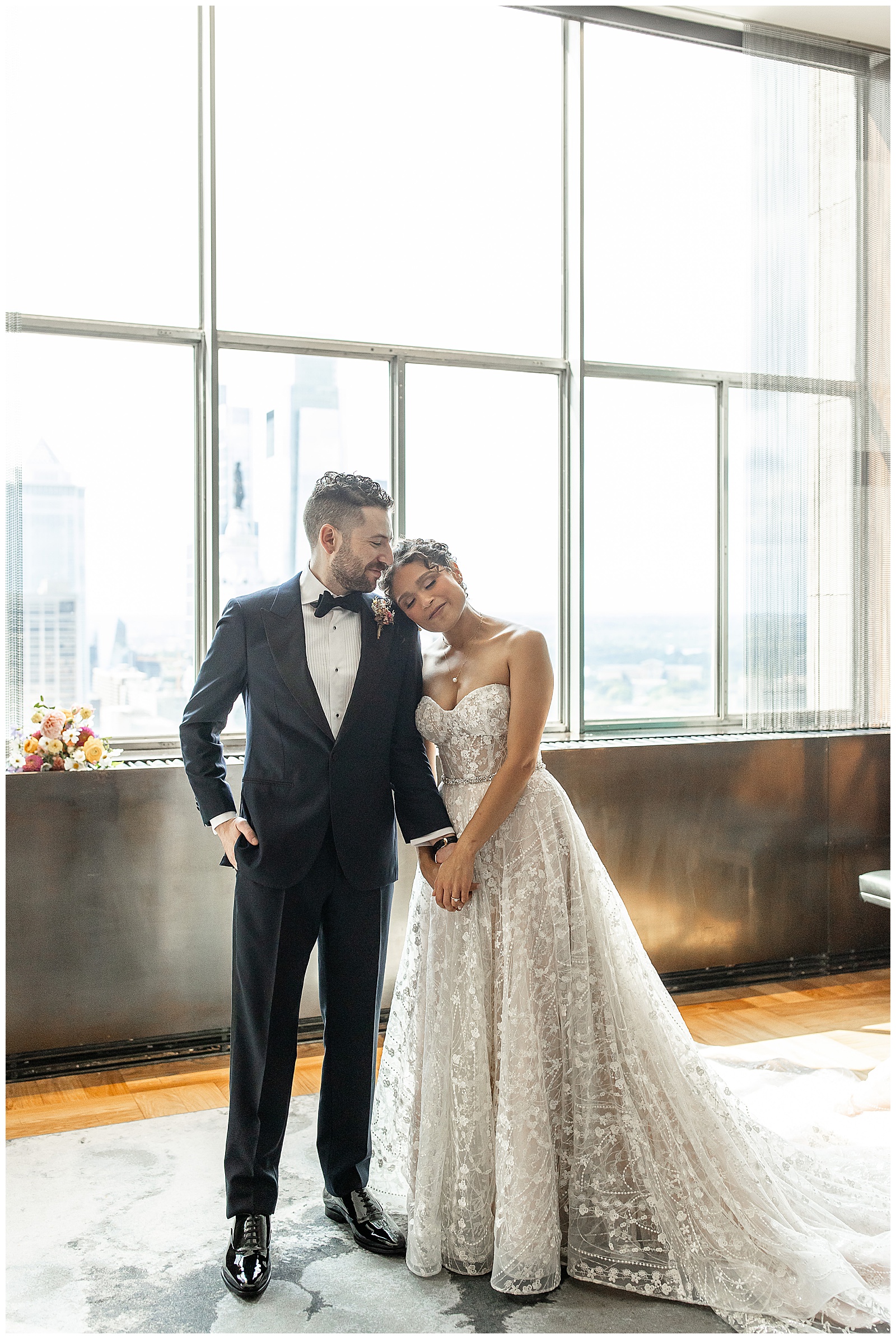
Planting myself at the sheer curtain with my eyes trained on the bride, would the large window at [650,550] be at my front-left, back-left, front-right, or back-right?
front-right

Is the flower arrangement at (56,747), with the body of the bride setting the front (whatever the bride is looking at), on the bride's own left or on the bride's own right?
on the bride's own right

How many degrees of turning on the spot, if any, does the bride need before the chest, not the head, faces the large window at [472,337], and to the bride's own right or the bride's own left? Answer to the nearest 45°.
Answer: approximately 135° to the bride's own right

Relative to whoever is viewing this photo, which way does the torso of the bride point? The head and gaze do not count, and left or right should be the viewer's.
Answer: facing the viewer and to the left of the viewer

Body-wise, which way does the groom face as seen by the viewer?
toward the camera

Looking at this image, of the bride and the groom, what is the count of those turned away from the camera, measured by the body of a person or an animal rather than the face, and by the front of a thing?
0

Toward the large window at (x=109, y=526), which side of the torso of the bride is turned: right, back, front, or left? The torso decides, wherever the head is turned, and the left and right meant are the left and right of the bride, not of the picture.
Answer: right

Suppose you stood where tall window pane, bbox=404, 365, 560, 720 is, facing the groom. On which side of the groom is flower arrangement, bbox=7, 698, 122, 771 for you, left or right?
right

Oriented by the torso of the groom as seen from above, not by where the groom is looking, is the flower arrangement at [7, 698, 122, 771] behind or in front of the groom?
behind

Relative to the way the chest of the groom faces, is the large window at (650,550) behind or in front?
behind

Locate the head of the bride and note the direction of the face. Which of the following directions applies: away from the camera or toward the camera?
toward the camera
